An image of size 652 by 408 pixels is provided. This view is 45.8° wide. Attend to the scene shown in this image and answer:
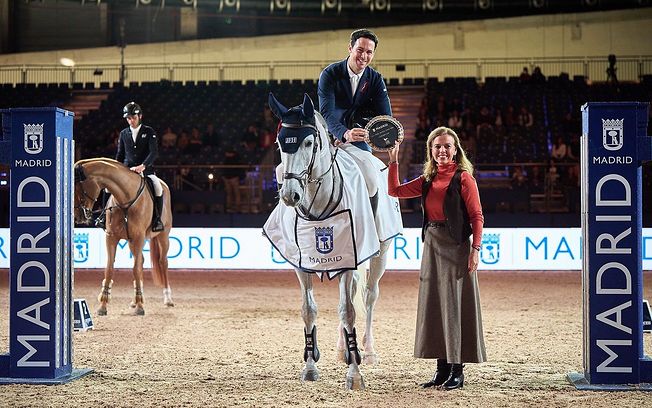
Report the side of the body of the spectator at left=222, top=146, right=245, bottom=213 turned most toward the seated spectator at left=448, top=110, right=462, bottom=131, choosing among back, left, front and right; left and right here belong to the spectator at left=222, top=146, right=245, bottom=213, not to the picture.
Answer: left

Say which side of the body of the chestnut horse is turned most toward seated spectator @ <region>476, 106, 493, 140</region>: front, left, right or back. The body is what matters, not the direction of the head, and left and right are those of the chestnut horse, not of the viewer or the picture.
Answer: back

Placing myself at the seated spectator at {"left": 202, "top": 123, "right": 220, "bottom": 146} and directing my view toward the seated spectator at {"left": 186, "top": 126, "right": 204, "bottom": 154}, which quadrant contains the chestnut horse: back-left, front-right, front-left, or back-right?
front-left

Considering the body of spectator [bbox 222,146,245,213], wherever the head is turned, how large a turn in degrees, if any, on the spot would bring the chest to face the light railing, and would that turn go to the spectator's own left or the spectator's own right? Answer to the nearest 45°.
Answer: approximately 180°

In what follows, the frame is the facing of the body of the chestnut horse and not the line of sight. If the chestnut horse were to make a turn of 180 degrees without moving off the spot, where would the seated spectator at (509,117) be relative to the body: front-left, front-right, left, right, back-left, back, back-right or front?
front

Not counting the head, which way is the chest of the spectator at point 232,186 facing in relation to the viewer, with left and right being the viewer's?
facing the viewer

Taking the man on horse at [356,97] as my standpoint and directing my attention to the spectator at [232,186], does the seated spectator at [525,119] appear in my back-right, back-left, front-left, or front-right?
front-right

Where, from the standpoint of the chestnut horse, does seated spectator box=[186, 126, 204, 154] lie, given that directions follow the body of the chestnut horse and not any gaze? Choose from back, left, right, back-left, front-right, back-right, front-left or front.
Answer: back-right

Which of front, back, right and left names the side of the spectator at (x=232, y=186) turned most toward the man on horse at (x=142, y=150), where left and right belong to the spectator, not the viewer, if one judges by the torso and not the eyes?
front

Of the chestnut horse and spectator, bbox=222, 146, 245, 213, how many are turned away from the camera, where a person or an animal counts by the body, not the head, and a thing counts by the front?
0
